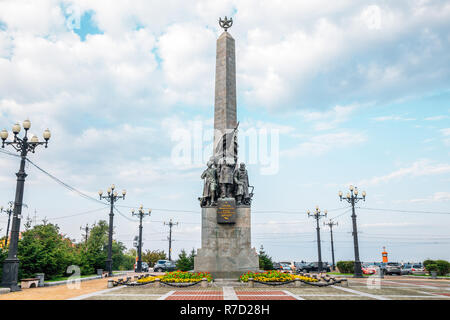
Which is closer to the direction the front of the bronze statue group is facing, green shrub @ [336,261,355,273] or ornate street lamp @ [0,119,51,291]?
the ornate street lamp

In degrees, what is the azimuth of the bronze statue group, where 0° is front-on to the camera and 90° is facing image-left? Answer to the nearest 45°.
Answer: approximately 0°

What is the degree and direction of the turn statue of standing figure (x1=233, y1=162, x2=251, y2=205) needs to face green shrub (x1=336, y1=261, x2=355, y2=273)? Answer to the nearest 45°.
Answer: approximately 135° to its left

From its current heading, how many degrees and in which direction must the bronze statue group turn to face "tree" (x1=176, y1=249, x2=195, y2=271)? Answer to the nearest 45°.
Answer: approximately 135° to its right

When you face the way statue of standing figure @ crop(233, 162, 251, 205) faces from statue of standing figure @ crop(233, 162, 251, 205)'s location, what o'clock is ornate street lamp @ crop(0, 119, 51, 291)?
The ornate street lamp is roughly at 2 o'clock from the statue of standing figure.

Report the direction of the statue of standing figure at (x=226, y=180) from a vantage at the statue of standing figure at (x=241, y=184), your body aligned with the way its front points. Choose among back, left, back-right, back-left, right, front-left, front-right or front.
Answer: right

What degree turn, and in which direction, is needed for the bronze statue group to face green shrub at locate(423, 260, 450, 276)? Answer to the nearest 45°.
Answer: approximately 135° to its left

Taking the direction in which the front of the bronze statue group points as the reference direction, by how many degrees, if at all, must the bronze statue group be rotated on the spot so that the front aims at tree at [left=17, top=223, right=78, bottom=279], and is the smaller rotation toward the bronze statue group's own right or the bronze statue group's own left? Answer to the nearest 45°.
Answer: approximately 90° to the bronze statue group's own right
